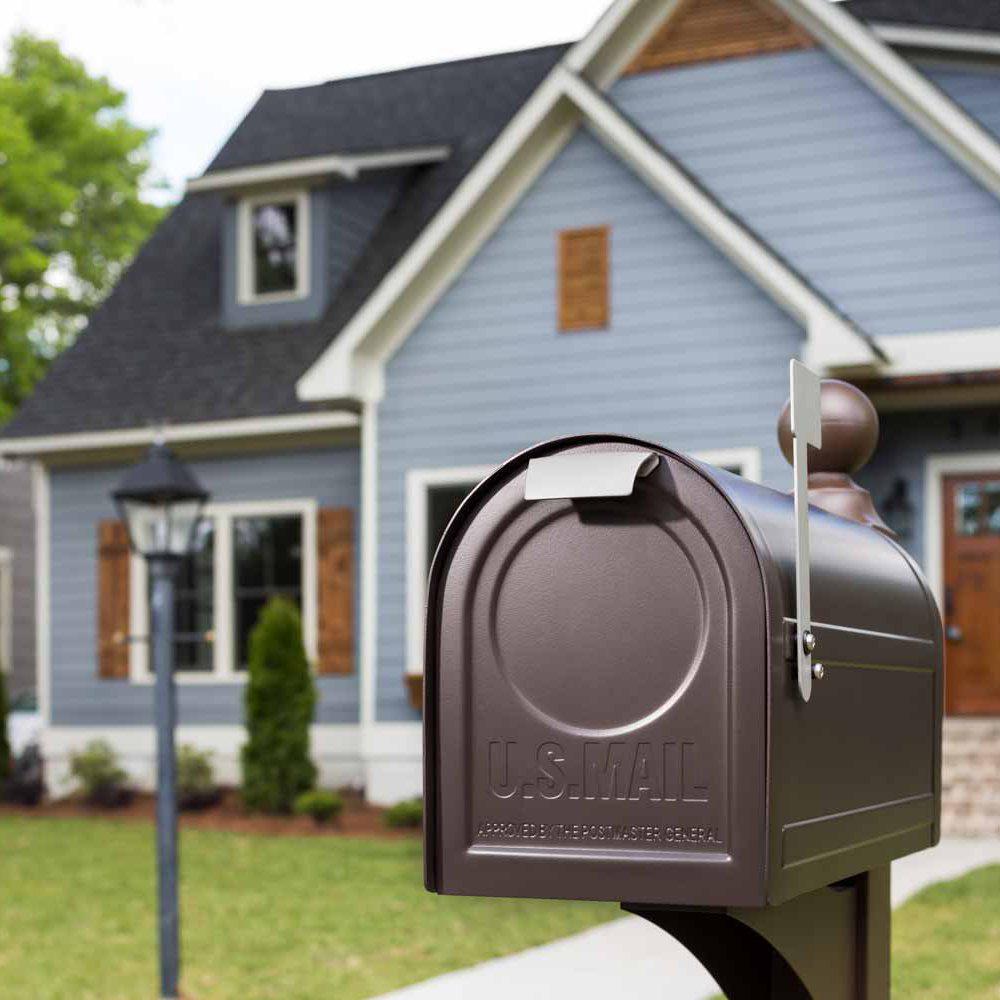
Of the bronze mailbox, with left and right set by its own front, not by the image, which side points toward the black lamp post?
right

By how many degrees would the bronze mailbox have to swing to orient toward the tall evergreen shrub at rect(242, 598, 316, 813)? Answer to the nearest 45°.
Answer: approximately 135° to its right

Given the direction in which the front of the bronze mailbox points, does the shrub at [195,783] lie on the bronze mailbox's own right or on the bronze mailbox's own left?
on the bronze mailbox's own right

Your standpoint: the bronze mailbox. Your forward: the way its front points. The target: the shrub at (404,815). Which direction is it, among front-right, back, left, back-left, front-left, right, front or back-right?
back-right

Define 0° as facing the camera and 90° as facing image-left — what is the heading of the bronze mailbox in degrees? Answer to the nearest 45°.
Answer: approximately 45°

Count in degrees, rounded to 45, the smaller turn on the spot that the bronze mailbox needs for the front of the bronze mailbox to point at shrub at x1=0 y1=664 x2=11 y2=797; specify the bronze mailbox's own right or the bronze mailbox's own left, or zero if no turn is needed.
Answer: approximately 90° to the bronze mailbox's own right

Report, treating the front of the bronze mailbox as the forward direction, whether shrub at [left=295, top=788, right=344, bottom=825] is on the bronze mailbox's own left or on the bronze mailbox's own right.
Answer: on the bronze mailbox's own right

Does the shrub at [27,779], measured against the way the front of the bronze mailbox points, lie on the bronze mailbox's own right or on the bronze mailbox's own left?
on the bronze mailbox's own right
